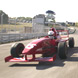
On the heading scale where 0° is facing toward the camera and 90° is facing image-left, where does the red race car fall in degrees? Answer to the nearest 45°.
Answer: approximately 45°
